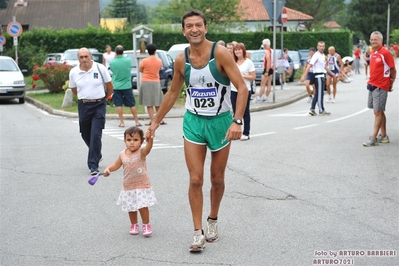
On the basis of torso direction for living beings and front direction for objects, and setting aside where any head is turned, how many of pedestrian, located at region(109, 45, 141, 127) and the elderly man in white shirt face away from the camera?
1

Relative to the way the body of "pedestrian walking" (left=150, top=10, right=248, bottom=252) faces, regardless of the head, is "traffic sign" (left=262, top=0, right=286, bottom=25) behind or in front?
behind

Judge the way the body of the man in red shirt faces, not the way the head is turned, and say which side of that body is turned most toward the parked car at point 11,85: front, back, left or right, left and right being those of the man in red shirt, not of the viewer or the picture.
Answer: right
